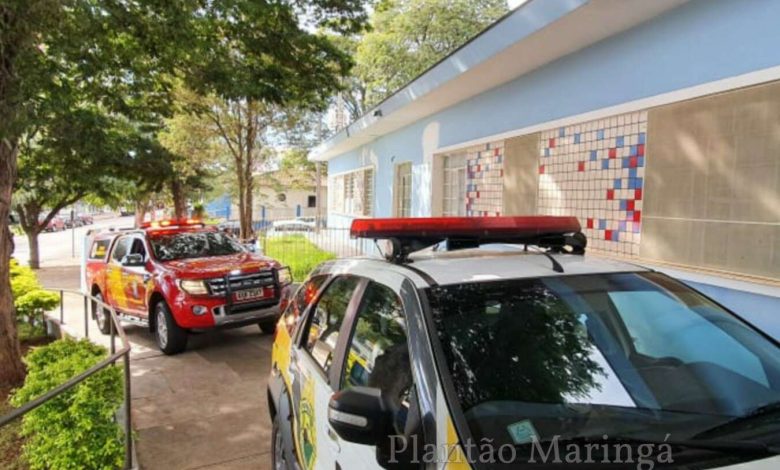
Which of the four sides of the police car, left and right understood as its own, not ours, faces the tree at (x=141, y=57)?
back

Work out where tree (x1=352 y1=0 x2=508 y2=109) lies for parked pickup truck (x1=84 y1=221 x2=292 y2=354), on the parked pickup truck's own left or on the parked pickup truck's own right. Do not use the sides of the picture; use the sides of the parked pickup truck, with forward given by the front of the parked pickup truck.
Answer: on the parked pickup truck's own left

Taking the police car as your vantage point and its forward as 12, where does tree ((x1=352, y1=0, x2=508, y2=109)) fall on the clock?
The tree is roughly at 7 o'clock from the police car.

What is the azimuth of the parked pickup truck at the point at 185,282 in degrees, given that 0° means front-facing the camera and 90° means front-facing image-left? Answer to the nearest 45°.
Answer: approximately 315°

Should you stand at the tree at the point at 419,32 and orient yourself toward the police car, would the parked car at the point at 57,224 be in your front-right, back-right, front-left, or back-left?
back-right

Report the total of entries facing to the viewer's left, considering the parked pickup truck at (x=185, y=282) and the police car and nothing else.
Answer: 0

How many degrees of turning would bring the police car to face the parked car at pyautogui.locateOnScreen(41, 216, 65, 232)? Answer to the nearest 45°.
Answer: approximately 180°
